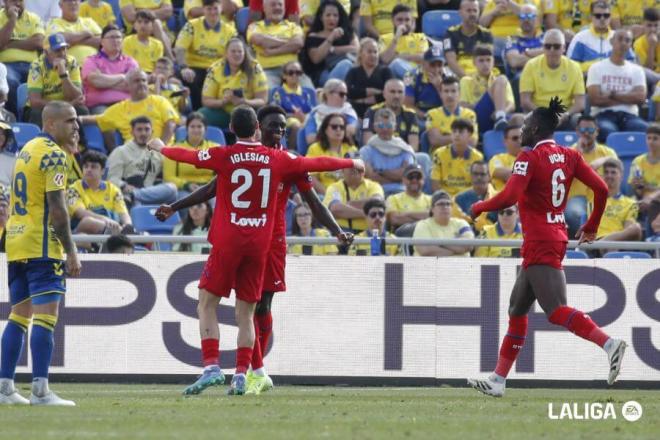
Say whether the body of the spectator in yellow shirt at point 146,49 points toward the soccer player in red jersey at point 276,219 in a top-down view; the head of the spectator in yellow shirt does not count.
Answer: yes

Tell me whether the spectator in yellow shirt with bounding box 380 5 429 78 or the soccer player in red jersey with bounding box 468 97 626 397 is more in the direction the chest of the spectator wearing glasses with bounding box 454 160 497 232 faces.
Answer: the soccer player in red jersey

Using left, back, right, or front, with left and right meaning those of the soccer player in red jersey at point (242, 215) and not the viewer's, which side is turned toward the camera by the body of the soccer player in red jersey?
back

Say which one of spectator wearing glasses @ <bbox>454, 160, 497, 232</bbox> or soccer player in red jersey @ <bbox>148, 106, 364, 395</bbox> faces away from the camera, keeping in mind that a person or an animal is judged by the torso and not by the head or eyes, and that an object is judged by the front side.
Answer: the soccer player in red jersey

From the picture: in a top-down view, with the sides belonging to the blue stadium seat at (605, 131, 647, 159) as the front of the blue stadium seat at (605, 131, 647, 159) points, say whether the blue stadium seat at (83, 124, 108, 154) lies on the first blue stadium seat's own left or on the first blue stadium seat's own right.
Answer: on the first blue stadium seat's own right

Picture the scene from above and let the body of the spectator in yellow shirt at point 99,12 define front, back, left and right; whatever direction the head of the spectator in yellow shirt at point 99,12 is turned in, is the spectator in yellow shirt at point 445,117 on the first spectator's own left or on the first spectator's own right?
on the first spectator's own left

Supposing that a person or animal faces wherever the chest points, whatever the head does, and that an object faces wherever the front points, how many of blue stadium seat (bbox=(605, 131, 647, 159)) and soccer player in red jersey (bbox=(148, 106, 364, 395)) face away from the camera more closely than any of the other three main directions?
1

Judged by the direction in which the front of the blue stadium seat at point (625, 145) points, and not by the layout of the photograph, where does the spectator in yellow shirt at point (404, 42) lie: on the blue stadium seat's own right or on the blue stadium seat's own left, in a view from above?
on the blue stadium seat's own right

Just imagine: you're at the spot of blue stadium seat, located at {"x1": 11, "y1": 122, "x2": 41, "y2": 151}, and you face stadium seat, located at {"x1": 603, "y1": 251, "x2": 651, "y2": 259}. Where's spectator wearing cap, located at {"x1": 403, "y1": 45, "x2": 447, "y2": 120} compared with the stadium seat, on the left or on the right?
left

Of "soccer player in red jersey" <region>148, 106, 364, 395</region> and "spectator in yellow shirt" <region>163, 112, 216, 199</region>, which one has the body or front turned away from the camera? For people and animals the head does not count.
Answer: the soccer player in red jersey

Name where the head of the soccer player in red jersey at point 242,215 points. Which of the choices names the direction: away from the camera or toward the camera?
away from the camera
